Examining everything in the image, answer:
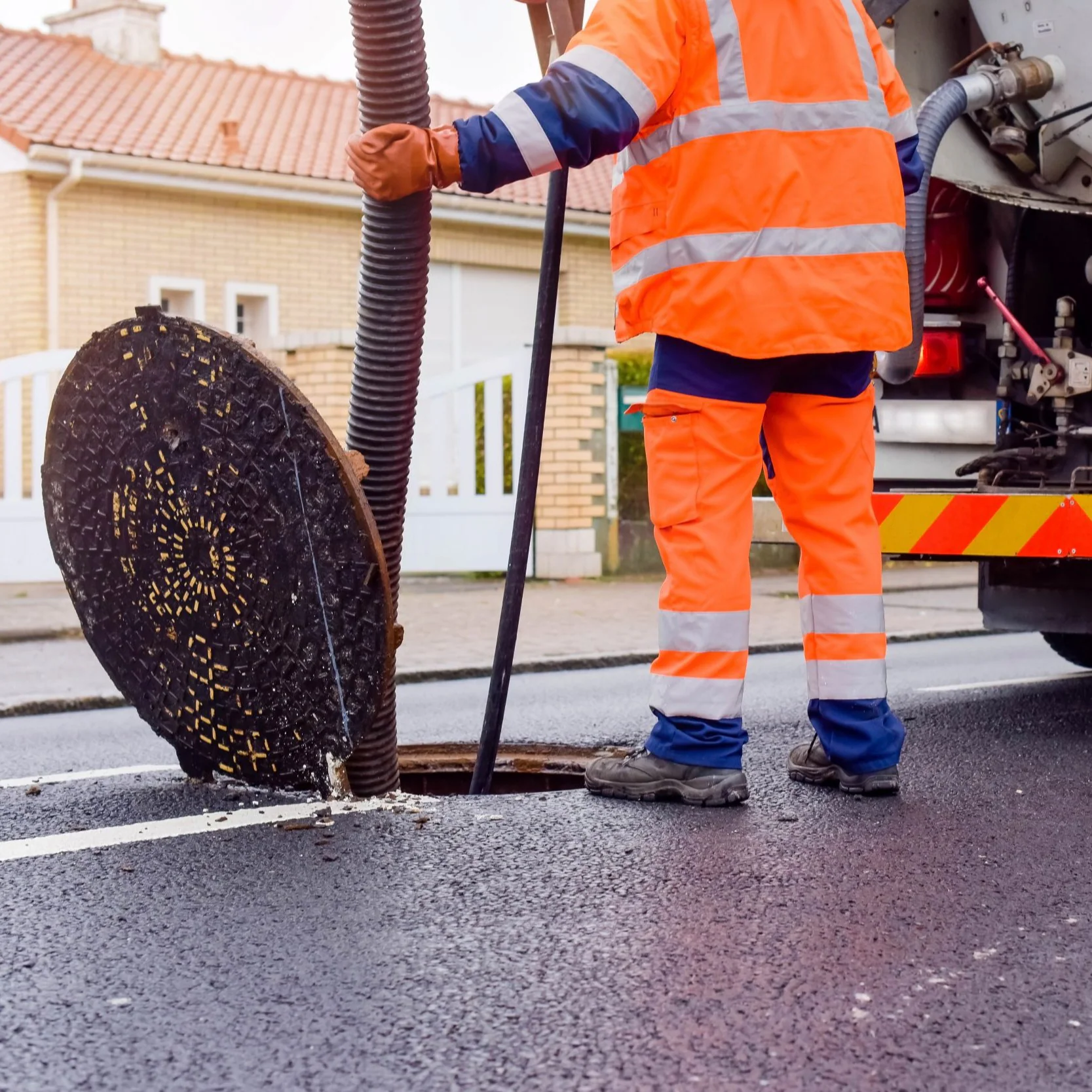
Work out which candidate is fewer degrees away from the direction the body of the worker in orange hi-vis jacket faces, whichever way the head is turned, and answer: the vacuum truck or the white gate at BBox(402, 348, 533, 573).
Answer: the white gate

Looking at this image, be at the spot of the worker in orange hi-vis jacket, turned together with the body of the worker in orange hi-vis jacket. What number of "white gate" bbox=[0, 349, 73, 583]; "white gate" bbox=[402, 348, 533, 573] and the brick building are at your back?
0

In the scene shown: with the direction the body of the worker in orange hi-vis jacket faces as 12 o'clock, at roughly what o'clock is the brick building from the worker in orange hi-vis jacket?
The brick building is roughly at 1 o'clock from the worker in orange hi-vis jacket.

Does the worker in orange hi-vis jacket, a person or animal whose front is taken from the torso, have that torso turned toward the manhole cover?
no

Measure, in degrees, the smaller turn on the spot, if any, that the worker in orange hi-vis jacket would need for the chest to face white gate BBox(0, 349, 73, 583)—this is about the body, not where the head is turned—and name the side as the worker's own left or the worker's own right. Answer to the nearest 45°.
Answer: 0° — they already face it

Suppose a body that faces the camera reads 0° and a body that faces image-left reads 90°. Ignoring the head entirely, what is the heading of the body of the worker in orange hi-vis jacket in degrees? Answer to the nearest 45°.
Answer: approximately 135°

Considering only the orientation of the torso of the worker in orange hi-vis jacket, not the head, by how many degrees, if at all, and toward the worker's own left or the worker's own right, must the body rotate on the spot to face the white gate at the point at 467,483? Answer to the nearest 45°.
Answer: approximately 45° to the worker's own right

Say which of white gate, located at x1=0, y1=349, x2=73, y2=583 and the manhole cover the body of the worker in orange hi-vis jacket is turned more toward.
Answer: the white gate

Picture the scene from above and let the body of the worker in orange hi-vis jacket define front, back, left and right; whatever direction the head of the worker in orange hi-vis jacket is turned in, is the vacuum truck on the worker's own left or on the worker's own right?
on the worker's own right
